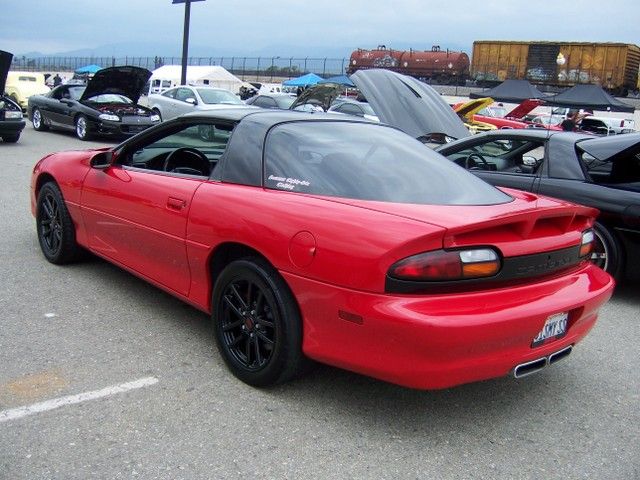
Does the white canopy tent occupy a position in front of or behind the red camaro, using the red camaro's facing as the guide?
in front

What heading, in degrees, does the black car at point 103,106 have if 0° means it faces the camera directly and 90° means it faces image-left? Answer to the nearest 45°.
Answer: approximately 315°

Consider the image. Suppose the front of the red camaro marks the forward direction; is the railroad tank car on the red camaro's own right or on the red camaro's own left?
on the red camaro's own right

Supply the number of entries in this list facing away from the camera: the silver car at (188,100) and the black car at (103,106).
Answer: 0

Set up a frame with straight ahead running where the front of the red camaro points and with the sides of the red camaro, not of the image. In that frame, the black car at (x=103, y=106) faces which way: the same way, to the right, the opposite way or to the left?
the opposite way

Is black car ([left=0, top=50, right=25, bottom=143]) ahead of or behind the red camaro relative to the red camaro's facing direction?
ahead

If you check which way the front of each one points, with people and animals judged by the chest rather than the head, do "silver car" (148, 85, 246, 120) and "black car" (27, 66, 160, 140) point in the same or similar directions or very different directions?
same or similar directions

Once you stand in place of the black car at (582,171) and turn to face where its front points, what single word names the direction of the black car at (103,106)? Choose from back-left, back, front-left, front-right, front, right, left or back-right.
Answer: front

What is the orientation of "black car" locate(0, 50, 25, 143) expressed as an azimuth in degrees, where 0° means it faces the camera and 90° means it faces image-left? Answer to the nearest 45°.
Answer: approximately 315°

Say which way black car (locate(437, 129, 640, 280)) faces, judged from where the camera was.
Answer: facing away from the viewer and to the left of the viewer

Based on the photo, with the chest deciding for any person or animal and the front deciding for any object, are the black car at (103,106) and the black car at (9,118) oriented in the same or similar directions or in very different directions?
same or similar directions

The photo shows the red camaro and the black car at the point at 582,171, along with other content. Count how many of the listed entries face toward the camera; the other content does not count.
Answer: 0

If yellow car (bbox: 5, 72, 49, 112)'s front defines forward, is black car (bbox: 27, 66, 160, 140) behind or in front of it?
in front

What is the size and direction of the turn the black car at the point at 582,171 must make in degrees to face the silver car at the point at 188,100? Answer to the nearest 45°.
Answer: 0° — it already faces it

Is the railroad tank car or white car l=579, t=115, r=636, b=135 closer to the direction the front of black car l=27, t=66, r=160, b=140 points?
the white car
